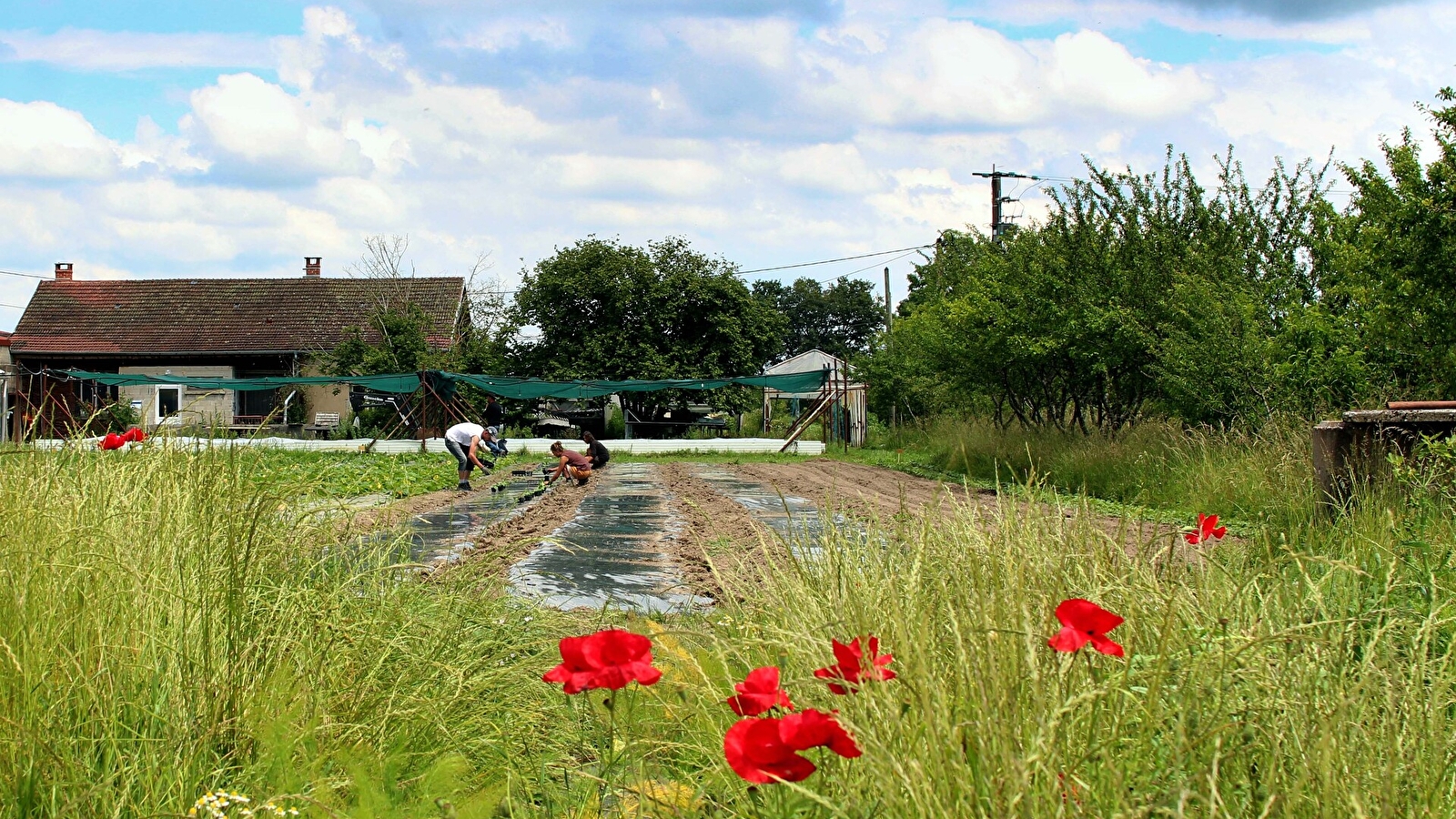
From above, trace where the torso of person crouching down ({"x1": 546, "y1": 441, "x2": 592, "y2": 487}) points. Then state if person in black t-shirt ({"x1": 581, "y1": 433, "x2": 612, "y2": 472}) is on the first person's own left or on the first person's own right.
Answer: on the first person's own right

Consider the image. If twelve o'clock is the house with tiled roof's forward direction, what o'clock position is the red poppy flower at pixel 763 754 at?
The red poppy flower is roughly at 12 o'clock from the house with tiled roof.

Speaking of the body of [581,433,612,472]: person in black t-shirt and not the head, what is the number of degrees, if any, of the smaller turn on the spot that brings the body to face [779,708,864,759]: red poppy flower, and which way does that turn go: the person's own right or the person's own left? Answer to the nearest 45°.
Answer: approximately 90° to the person's own left

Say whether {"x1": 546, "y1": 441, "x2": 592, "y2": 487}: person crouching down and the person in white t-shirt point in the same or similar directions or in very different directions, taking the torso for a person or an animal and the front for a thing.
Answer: very different directions

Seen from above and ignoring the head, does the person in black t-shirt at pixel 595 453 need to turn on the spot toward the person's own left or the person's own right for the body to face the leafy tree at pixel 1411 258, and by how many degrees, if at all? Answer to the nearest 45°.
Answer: approximately 135° to the person's own left

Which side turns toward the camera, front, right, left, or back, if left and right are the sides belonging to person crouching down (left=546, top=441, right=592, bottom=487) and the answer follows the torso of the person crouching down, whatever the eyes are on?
left

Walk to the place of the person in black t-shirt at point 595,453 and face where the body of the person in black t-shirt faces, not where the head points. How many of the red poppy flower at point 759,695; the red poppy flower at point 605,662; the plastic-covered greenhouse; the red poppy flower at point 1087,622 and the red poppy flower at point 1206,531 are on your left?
4

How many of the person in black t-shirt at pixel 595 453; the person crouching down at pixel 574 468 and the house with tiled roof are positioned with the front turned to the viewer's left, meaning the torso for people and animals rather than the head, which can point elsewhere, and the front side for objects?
2

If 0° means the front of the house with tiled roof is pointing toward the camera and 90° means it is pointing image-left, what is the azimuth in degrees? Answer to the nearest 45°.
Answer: approximately 0°

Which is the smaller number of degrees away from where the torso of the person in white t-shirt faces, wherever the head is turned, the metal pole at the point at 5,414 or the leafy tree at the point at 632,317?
the leafy tree

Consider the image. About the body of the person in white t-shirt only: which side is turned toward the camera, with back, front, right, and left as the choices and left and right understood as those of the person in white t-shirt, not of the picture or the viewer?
right

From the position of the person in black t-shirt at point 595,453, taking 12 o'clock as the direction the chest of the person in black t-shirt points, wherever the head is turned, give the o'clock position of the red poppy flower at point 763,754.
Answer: The red poppy flower is roughly at 9 o'clock from the person in black t-shirt.

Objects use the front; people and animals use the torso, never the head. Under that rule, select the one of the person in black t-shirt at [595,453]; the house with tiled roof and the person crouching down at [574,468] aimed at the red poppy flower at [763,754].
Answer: the house with tiled roof
